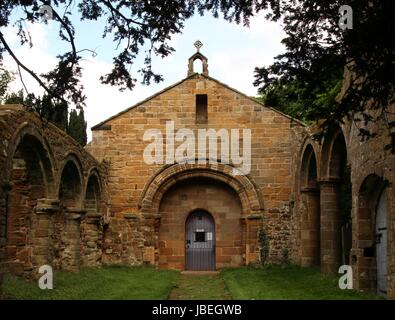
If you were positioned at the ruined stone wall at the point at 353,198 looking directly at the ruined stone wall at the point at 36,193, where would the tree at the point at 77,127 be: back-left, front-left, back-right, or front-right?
front-right

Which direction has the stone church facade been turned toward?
toward the camera

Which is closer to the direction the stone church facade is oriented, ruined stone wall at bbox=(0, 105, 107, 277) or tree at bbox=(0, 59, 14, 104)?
the ruined stone wall

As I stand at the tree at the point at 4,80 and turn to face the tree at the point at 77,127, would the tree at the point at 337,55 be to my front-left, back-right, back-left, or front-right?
front-right

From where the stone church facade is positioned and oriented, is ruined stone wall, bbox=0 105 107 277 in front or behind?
in front

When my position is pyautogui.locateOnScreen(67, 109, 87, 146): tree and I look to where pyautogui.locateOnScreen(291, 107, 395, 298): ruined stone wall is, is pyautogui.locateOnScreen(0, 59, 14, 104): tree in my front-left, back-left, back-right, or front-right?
back-right

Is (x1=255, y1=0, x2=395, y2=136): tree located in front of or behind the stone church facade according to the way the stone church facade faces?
in front

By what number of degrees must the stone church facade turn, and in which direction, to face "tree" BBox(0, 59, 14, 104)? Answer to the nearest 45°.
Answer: approximately 135° to its right
